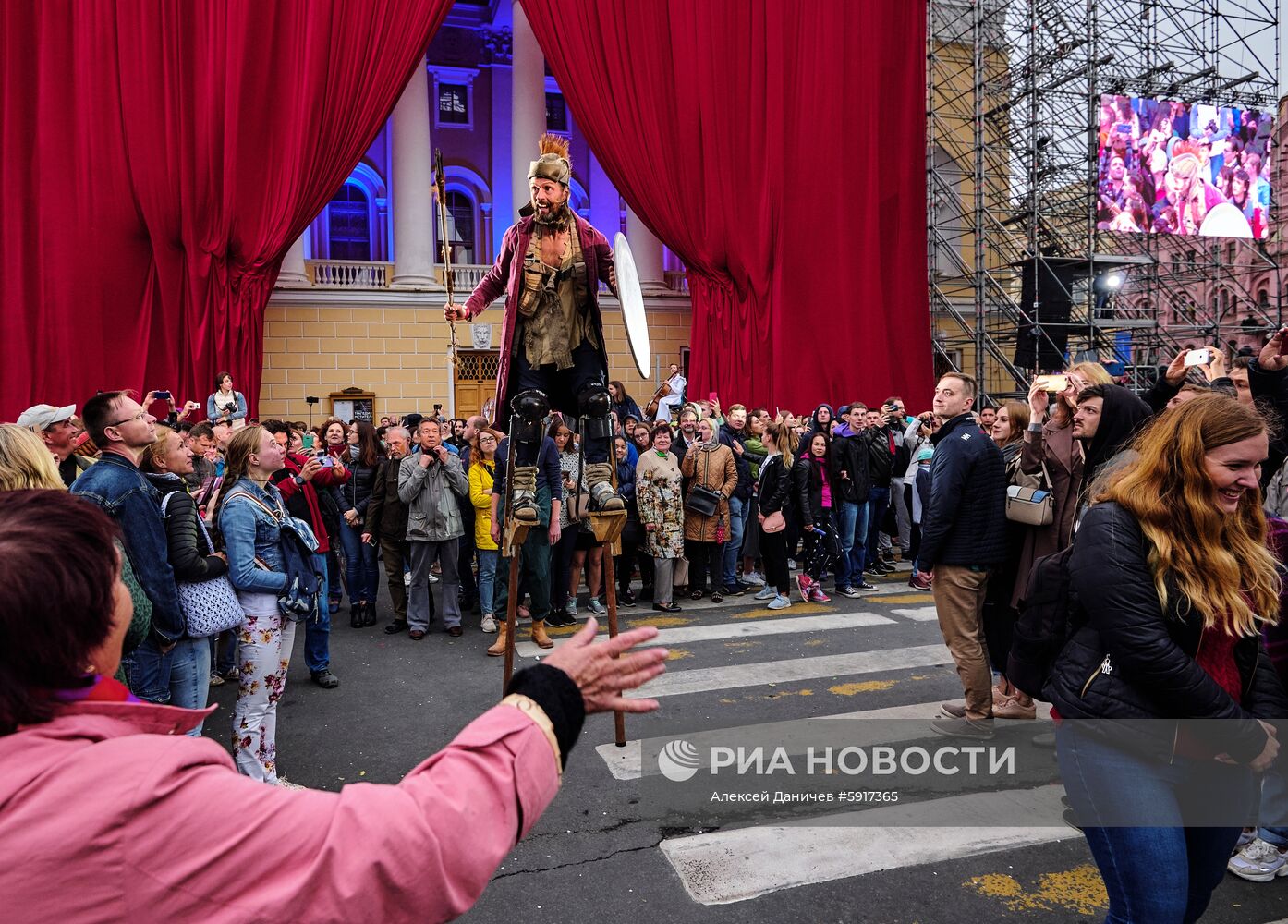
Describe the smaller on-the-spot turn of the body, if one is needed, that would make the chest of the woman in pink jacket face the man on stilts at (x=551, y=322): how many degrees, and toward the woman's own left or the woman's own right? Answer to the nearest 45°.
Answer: approximately 45° to the woman's own left

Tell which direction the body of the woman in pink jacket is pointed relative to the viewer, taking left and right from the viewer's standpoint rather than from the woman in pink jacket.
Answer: facing away from the viewer and to the right of the viewer

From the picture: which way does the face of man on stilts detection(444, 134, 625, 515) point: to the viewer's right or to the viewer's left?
to the viewer's left

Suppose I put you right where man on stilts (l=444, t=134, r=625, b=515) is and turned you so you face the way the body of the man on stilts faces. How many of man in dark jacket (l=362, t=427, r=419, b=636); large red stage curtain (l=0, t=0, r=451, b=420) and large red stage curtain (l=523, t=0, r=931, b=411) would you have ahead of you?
0

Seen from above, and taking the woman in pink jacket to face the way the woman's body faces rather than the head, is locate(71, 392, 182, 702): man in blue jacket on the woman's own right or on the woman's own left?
on the woman's own left

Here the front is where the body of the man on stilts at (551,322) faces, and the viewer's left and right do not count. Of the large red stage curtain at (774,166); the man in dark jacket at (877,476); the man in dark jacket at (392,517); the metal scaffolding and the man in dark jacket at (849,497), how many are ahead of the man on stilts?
0

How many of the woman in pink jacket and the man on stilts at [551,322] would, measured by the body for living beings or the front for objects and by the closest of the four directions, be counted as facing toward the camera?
1

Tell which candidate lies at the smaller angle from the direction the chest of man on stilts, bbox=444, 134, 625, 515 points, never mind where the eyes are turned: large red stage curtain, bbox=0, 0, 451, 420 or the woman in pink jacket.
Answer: the woman in pink jacket

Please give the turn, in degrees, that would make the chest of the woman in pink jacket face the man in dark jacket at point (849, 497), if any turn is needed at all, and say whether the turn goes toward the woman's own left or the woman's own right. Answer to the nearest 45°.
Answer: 0° — they already face them

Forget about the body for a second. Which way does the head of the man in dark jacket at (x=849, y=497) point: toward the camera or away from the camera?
toward the camera

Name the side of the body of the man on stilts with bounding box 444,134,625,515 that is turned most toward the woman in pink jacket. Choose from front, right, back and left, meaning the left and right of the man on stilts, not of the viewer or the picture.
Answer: front

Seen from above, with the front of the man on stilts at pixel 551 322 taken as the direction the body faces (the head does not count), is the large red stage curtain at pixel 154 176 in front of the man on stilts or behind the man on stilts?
behind

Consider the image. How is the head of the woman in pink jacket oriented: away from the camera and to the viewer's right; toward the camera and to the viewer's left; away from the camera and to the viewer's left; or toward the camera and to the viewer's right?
away from the camera and to the viewer's right

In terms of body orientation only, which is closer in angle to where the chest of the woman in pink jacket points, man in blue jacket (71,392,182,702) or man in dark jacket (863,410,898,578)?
the man in dark jacket

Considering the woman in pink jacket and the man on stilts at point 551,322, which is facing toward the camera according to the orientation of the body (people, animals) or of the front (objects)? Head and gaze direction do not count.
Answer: the man on stilts

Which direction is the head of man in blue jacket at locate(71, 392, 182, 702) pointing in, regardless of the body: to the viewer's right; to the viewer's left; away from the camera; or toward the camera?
to the viewer's right

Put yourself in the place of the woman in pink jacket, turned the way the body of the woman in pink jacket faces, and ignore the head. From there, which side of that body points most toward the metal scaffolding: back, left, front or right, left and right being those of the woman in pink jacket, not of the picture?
front

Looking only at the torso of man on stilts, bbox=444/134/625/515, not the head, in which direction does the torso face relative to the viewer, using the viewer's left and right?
facing the viewer
